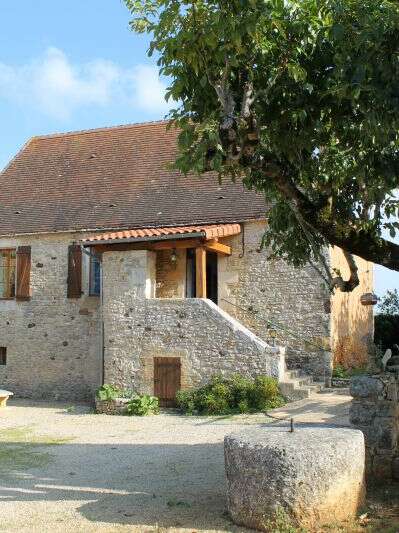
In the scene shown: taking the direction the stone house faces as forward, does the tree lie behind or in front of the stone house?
in front

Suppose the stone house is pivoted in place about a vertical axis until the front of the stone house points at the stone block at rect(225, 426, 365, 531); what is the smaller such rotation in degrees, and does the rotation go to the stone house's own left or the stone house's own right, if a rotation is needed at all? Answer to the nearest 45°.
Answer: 0° — it already faces it

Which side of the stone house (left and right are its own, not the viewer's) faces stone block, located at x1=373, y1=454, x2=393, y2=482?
front

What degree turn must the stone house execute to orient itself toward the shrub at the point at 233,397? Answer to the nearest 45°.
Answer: approximately 45° to its left

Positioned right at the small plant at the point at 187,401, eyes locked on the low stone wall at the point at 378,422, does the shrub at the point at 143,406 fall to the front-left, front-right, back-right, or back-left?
back-right

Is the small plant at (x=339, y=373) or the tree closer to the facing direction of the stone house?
the tree

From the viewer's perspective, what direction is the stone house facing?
toward the camera

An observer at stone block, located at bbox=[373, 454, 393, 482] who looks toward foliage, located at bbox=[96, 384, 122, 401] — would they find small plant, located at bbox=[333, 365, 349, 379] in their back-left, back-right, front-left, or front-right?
front-right
